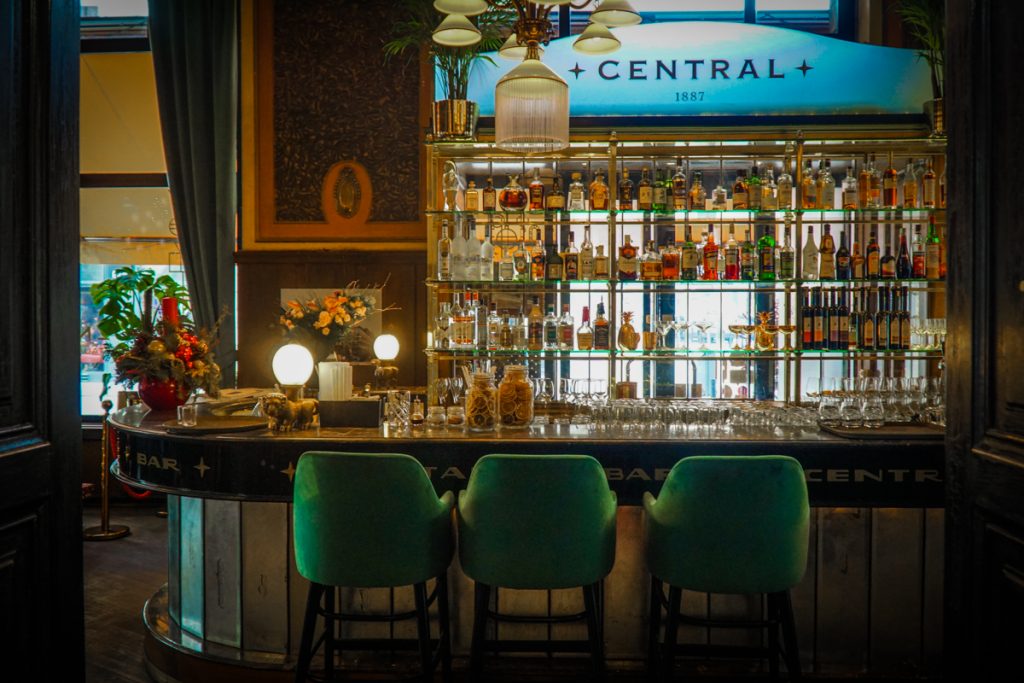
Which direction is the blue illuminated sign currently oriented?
toward the camera

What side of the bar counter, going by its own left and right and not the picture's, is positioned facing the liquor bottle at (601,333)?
back

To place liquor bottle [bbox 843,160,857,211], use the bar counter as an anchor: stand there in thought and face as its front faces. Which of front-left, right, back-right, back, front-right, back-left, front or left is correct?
back-left

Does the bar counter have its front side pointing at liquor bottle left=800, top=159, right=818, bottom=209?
no

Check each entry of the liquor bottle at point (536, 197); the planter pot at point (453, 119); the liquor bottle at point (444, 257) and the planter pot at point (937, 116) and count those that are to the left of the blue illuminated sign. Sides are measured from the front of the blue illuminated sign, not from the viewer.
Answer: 1

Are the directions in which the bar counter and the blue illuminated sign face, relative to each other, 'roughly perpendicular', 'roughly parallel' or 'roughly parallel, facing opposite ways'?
roughly parallel

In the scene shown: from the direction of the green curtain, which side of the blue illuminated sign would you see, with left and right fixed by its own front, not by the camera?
right

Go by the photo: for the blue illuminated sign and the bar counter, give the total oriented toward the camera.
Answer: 2

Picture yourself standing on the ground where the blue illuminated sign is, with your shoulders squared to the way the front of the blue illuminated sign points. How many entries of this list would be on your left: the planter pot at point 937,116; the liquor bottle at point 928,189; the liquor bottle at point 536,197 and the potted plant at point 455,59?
2

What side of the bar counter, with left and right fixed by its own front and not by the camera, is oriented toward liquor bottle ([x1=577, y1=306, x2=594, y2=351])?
back

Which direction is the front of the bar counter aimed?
toward the camera
